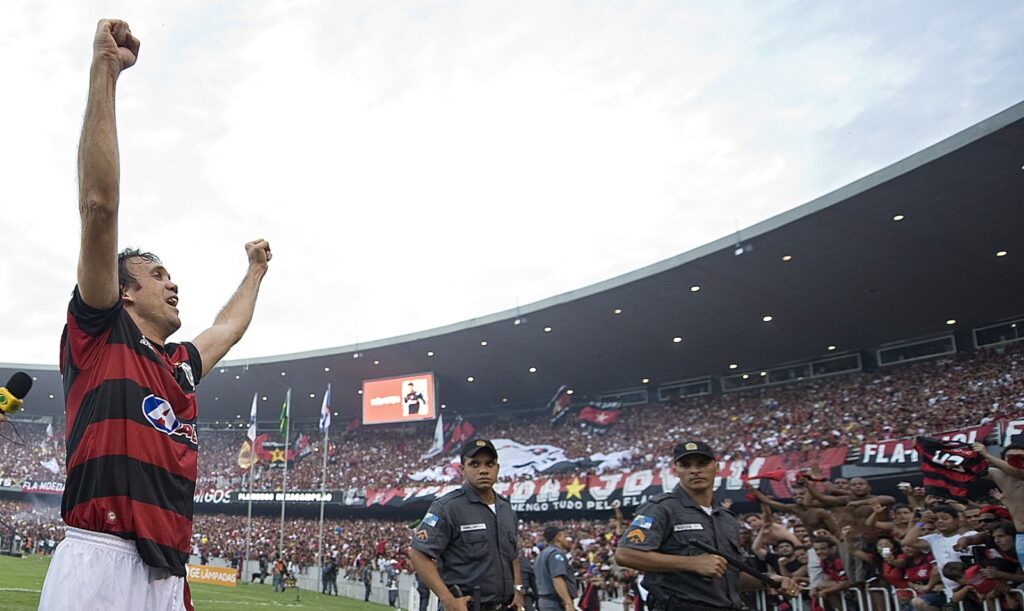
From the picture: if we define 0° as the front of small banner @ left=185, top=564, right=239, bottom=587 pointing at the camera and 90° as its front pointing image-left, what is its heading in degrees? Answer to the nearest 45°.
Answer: approximately 0°

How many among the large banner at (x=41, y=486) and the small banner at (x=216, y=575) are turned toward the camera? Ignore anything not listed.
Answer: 2

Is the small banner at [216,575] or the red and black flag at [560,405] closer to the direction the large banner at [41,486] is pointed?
the small banner

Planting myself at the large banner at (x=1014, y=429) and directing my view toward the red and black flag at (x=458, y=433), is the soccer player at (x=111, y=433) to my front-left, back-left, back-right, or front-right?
back-left

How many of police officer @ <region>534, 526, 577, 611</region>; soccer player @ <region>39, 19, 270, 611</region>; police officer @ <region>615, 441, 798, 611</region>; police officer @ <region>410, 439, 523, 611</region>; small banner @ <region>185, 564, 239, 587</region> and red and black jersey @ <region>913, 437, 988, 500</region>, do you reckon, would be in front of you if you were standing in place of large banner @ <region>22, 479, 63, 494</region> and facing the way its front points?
6

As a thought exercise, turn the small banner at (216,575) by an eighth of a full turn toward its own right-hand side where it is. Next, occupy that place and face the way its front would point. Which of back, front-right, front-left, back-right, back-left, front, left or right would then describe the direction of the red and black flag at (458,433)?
back

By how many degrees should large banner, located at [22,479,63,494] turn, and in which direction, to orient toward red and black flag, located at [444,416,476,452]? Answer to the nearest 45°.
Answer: approximately 45° to its left

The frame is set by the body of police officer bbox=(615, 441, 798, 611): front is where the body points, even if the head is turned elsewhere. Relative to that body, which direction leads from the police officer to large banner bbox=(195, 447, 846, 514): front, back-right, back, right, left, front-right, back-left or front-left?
back-left

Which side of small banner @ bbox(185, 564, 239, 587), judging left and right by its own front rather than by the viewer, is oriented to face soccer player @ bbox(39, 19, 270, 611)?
front

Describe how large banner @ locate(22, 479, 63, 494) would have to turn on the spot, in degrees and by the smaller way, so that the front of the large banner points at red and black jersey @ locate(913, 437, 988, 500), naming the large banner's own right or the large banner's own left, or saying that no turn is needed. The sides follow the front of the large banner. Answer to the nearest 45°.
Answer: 0° — it already faces it

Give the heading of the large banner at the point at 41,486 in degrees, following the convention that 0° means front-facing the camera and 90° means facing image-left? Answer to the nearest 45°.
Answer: approximately 0°

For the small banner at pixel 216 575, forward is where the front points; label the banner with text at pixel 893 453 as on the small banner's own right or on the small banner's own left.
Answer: on the small banner's own left
